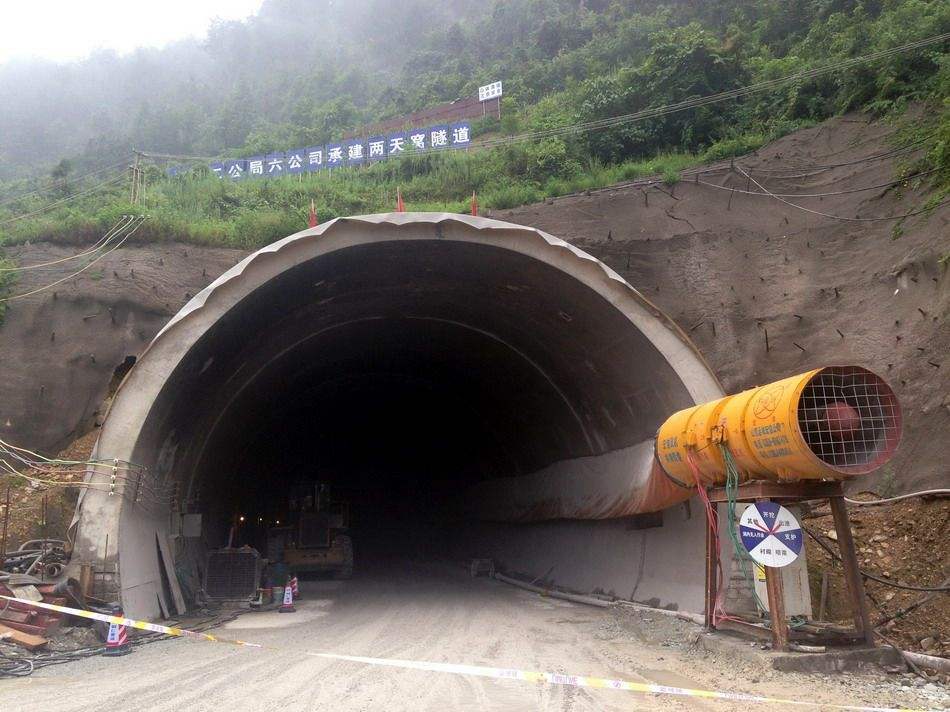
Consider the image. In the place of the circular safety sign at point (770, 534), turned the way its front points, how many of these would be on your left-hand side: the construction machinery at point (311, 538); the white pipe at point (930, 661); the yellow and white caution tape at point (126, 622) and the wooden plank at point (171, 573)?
1

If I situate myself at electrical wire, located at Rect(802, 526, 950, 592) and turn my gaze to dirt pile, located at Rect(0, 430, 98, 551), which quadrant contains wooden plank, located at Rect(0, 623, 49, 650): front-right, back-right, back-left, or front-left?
front-left

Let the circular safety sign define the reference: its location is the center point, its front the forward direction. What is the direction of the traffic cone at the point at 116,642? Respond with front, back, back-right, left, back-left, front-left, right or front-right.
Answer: right

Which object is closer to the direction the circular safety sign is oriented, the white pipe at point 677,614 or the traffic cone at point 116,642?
the traffic cone

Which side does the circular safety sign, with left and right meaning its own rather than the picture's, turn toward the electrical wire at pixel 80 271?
right

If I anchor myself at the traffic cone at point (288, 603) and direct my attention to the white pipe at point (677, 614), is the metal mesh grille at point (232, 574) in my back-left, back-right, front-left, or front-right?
back-left

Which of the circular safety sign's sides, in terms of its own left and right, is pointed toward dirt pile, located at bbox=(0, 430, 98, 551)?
right

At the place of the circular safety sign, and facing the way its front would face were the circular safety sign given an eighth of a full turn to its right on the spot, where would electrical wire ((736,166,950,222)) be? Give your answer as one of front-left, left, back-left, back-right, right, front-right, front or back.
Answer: back-right

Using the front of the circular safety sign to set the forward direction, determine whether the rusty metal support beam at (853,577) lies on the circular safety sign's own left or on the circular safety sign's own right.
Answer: on the circular safety sign's own left

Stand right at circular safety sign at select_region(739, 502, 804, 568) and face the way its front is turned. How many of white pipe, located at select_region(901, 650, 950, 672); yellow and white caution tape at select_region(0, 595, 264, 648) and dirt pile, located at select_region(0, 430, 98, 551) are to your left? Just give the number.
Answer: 1

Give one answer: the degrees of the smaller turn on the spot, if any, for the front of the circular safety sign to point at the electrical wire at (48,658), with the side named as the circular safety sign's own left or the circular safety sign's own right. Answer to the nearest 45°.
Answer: approximately 90° to the circular safety sign's own right

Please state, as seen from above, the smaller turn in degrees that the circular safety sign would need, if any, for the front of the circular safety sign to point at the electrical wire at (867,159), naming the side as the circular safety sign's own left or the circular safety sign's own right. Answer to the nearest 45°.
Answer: approximately 180°

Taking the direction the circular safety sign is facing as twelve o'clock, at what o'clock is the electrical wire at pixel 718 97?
The electrical wire is roughly at 6 o'clock from the circular safety sign.

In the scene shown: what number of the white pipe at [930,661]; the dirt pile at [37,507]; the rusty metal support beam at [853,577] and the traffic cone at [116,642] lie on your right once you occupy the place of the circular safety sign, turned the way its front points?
2

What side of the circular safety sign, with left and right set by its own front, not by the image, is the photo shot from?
front

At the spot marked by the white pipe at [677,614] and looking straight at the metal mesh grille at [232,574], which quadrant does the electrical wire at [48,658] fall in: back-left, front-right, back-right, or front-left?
front-left

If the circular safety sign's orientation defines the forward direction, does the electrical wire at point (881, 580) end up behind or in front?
behind
